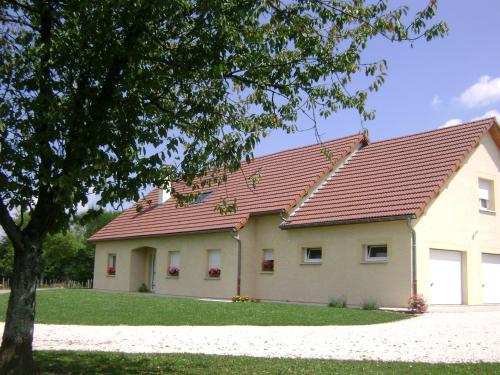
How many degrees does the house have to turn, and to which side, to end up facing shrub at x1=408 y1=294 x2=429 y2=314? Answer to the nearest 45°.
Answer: approximately 45° to its left

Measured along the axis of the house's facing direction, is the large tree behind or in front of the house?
in front

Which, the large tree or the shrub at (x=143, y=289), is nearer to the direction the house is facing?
the large tree
